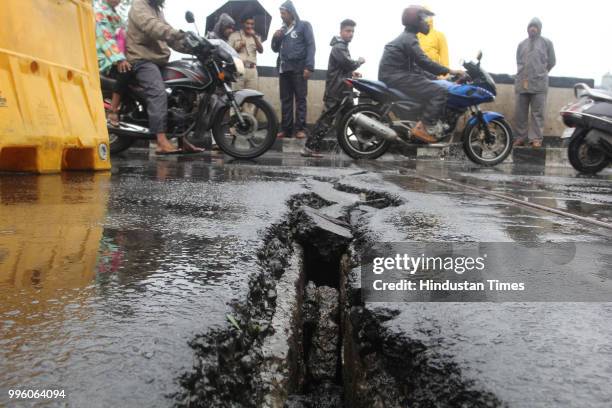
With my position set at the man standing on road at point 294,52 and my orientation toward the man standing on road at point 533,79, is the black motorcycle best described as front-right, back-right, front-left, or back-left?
back-right

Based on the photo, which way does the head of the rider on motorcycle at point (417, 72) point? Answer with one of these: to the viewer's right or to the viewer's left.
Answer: to the viewer's right

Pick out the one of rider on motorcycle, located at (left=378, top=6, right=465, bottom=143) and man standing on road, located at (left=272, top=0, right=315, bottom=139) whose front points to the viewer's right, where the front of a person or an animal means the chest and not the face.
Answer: the rider on motorcycle

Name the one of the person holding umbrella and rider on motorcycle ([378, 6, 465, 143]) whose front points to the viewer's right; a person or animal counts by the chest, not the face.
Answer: the rider on motorcycle

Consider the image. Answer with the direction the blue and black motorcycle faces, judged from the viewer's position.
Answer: facing to the right of the viewer

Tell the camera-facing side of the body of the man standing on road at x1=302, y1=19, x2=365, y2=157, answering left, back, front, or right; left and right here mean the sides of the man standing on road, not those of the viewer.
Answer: right

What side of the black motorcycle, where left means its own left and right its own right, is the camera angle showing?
right

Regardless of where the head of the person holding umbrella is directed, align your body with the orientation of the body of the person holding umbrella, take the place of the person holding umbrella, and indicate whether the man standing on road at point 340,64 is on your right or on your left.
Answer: on your left

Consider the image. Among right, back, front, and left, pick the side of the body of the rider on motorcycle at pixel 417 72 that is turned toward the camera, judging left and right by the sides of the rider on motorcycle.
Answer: right
